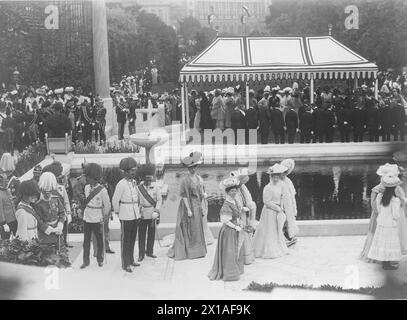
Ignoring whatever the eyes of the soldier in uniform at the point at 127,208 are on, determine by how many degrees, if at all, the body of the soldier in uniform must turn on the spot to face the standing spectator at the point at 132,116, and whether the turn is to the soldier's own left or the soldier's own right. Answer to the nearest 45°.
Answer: approximately 135° to the soldier's own left

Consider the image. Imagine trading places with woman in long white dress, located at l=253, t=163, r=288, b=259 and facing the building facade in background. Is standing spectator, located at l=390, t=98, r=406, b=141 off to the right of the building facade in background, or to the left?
right

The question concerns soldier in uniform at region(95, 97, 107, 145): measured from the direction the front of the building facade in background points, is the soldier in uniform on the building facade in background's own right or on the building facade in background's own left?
on the building facade in background's own right

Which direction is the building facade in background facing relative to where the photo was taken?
toward the camera

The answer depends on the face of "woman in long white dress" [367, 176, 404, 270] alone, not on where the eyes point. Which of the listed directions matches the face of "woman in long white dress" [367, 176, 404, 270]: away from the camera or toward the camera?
away from the camera
